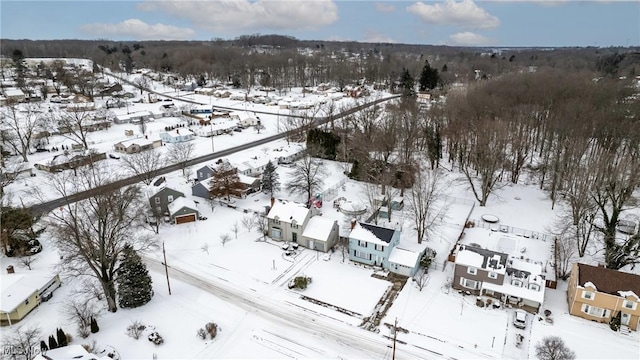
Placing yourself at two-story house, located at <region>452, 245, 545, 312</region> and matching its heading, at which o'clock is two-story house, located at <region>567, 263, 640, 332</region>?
two-story house, located at <region>567, 263, 640, 332</region> is roughly at 9 o'clock from two-story house, located at <region>452, 245, 545, 312</region>.

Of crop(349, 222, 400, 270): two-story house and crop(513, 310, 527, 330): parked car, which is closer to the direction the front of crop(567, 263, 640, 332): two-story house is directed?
the parked car

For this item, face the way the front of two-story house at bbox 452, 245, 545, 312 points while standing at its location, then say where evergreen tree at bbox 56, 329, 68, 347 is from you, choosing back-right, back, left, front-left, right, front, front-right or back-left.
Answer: front-right

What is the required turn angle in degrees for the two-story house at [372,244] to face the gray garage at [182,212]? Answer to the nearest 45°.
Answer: approximately 45° to its right

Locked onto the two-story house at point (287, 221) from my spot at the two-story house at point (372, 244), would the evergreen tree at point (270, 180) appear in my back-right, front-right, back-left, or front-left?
front-right

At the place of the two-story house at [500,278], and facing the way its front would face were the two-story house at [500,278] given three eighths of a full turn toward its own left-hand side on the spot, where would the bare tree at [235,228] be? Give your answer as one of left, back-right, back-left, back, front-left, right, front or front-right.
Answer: back-left

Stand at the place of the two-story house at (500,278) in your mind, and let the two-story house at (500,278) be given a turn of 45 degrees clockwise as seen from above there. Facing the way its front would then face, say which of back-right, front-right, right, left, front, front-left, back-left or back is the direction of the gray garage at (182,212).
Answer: front-right

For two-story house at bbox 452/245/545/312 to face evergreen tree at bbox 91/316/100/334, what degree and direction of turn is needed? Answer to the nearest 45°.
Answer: approximately 45° to its right

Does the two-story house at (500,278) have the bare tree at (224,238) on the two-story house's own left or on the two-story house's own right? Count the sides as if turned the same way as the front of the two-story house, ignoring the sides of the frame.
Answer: on the two-story house's own right

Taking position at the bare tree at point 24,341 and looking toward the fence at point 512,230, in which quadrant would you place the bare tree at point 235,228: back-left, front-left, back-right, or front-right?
front-left

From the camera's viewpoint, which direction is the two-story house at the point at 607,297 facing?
toward the camera

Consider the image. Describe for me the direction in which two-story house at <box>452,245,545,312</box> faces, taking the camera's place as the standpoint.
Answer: facing the viewer

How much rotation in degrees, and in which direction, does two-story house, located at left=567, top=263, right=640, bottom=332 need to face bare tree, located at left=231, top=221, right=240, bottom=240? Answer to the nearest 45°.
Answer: approximately 90° to its right

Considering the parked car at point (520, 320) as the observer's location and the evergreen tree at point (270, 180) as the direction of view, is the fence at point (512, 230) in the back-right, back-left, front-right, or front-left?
front-right

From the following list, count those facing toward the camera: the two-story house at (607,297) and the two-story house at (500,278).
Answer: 2

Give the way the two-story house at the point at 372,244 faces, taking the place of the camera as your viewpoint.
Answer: facing the viewer and to the left of the viewer

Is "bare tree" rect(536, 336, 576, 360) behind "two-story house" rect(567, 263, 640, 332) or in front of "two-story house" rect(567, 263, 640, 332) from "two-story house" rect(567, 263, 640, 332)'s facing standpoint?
in front
